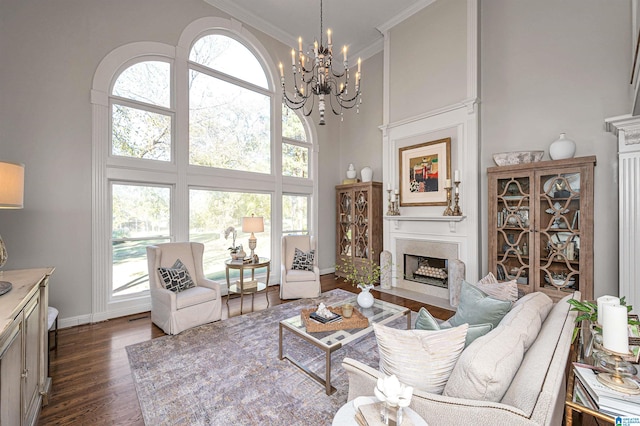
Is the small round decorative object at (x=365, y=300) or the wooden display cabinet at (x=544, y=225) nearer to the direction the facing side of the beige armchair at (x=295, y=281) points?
the small round decorative object

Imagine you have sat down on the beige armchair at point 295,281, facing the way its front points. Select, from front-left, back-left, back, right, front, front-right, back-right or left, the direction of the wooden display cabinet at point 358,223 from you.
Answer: back-left

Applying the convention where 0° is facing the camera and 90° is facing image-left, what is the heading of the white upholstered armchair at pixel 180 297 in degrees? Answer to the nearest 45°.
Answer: approximately 315°

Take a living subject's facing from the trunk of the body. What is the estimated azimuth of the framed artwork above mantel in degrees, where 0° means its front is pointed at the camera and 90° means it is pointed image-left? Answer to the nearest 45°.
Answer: approximately 45°

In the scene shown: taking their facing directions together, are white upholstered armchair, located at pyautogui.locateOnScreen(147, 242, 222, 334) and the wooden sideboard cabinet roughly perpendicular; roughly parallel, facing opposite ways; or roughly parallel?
roughly perpendicular

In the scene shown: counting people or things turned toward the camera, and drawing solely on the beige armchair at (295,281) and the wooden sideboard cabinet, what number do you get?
1

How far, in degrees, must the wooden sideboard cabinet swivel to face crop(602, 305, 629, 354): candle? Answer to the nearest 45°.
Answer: approximately 45° to its right

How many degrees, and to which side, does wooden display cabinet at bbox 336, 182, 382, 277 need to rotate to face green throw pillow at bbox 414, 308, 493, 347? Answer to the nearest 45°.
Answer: approximately 45° to its left

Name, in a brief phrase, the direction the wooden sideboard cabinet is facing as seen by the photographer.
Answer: facing to the right of the viewer

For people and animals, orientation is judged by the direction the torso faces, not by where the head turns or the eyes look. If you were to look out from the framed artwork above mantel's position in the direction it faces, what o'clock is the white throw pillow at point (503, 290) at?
The white throw pillow is roughly at 10 o'clock from the framed artwork above mantel.

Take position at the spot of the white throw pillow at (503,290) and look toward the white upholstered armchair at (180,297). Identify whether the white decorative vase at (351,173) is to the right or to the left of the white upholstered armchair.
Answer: right
